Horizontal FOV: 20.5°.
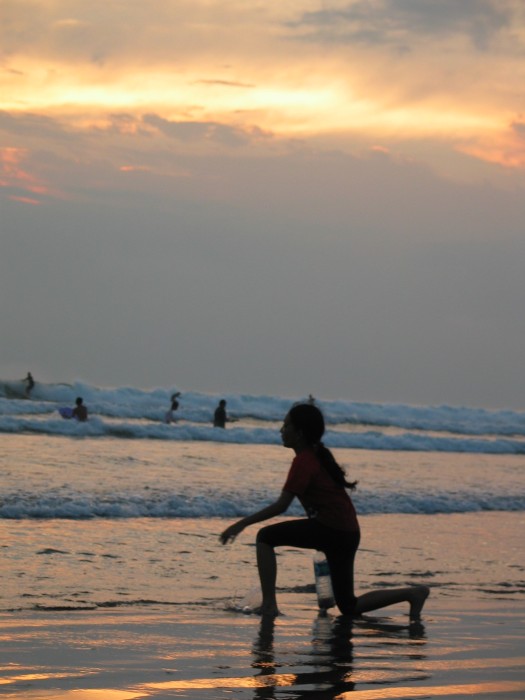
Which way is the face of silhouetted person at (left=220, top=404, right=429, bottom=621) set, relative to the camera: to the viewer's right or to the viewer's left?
to the viewer's left

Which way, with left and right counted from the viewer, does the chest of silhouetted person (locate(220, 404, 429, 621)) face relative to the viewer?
facing to the left of the viewer
